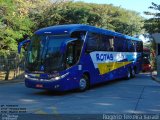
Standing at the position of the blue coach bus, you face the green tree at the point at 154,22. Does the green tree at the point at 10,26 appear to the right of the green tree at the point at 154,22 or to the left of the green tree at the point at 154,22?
left

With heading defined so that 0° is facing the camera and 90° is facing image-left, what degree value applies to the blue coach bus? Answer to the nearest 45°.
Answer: approximately 45°

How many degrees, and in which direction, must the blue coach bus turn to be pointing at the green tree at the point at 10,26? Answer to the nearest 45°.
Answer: approximately 90° to its right

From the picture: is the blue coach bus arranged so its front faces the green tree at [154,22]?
no
